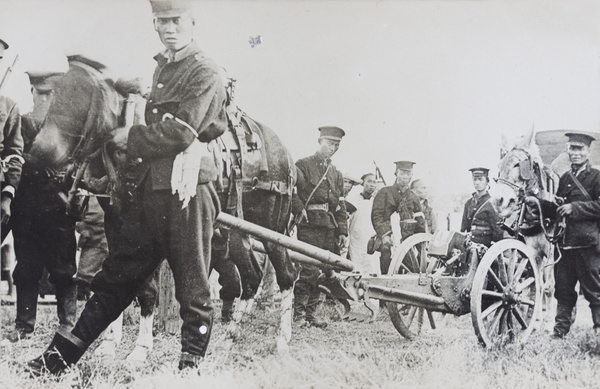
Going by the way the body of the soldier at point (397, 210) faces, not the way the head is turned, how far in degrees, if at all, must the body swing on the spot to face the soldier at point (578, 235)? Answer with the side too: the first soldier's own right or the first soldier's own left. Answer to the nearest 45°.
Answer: approximately 90° to the first soldier's own left

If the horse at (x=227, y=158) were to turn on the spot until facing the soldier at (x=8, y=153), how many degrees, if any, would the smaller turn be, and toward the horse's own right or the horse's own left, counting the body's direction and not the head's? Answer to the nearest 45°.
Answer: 0° — it already faces them

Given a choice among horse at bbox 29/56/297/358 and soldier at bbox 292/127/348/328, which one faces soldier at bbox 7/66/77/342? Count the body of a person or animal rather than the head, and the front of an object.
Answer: the horse

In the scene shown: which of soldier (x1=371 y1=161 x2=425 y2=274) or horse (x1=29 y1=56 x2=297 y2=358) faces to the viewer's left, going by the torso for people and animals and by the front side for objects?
the horse

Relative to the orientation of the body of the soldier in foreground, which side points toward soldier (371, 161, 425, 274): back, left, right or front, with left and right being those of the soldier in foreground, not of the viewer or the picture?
back

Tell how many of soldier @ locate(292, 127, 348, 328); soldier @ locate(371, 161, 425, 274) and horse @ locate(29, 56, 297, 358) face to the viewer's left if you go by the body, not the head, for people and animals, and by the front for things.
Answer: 1

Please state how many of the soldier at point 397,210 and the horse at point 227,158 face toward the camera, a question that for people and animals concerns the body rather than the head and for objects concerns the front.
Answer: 1

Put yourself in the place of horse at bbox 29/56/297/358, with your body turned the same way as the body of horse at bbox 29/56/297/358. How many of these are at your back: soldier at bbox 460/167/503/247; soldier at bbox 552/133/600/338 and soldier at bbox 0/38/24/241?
2

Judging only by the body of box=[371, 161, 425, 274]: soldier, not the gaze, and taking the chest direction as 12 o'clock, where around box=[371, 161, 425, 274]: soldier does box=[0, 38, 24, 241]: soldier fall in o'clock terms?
box=[0, 38, 24, 241]: soldier is roughly at 2 o'clock from box=[371, 161, 425, 274]: soldier.

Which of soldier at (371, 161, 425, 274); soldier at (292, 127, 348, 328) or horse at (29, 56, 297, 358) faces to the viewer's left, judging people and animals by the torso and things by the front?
the horse

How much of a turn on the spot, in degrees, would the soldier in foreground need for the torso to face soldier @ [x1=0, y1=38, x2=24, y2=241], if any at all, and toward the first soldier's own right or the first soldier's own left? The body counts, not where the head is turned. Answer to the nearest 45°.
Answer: approximately 90° to the first soldier's own right

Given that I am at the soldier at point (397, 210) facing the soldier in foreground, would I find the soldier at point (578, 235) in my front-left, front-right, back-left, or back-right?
front-left

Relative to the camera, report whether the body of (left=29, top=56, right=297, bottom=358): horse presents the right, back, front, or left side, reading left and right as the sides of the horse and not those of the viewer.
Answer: left
